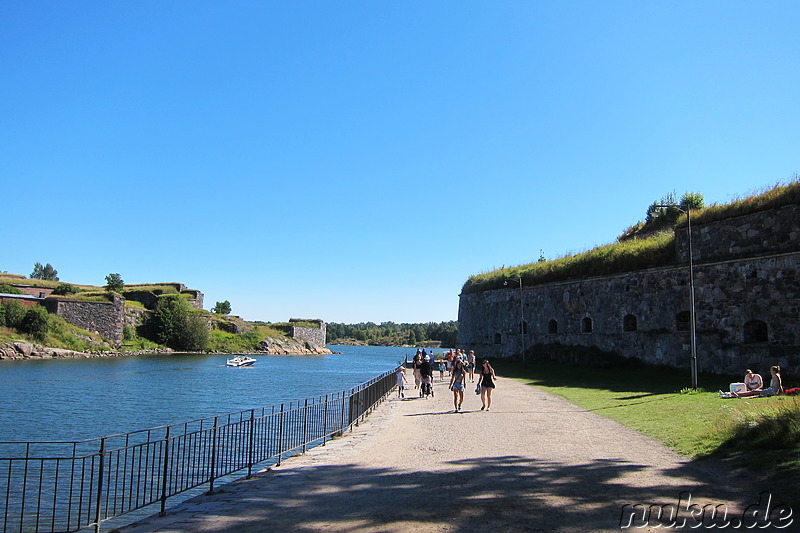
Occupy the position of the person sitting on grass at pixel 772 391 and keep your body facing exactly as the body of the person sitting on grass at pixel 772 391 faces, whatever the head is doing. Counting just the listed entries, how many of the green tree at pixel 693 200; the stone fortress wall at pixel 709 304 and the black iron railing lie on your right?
2

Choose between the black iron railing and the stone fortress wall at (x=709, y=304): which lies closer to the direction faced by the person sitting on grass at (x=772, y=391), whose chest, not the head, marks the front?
the black iron railing

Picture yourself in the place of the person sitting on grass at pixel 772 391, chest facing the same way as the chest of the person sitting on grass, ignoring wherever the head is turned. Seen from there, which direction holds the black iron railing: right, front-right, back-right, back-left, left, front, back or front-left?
front-left

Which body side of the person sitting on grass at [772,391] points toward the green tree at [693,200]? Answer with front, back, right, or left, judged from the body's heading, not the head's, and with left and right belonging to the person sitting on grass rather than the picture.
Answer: right

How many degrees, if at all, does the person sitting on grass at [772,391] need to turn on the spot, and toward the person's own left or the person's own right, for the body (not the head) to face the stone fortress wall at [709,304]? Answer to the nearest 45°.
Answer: approximately 90° to the person's own right

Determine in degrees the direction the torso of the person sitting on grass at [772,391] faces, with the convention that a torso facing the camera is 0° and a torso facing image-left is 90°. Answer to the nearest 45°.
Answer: approximately 90°
